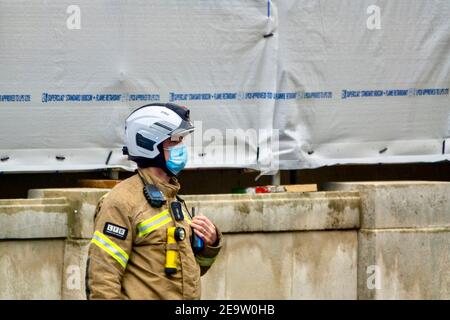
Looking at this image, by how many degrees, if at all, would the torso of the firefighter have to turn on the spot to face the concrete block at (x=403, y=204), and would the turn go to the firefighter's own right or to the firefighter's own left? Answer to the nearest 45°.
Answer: approximately 90° to the firefighter's own left

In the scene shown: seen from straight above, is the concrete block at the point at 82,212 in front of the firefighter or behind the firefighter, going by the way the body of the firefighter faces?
behind

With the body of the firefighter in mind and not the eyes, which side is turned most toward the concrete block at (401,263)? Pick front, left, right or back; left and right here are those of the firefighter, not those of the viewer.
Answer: left

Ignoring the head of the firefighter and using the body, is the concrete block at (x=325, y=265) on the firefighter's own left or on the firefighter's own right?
on the firefighter's own left

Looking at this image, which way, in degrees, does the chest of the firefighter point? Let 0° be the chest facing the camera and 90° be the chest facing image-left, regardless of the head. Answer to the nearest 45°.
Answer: approximately 315°

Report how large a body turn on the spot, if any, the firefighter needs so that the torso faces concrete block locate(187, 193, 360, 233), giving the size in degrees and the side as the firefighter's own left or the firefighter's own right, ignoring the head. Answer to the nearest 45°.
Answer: approximately 135° to the firefighter's own left

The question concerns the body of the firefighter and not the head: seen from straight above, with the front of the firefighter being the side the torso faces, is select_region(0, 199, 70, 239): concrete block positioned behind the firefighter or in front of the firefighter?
behind

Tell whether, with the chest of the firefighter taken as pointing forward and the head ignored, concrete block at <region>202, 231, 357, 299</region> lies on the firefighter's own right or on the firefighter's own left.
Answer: on the firefighter's own left

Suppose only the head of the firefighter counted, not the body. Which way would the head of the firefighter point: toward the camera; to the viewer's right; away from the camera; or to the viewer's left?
to the viewer's right
